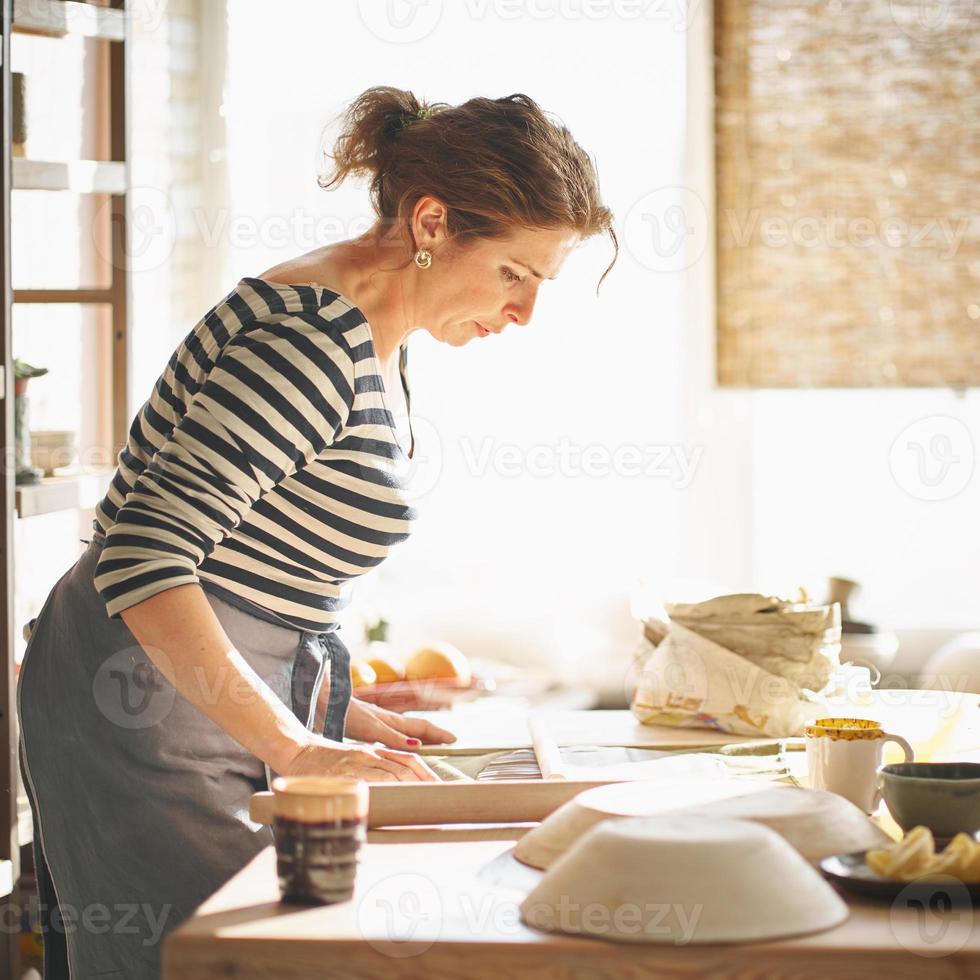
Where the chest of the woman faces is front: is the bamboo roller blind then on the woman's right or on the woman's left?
on the woman's left

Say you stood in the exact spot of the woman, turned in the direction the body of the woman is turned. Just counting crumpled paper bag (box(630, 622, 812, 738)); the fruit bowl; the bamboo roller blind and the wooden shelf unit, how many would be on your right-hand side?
0

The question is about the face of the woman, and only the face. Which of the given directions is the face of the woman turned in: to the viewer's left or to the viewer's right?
to the viewer's right

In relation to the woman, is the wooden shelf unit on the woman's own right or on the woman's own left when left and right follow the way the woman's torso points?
on the woman's own left

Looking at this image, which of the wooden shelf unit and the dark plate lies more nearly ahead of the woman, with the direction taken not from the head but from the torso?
the dark plate

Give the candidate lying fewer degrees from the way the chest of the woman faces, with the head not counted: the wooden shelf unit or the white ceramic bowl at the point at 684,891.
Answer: the white ceramic bowl

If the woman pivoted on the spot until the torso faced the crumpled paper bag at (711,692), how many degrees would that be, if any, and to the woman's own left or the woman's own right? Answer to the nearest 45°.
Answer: approximately 45° to the woman's own left

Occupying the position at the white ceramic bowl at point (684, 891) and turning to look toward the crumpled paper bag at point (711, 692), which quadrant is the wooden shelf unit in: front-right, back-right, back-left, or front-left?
front-left

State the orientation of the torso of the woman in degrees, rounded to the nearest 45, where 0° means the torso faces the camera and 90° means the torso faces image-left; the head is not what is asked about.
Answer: approximately 270°

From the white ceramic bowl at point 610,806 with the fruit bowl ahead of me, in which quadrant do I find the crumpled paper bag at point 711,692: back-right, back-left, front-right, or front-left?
front-right
